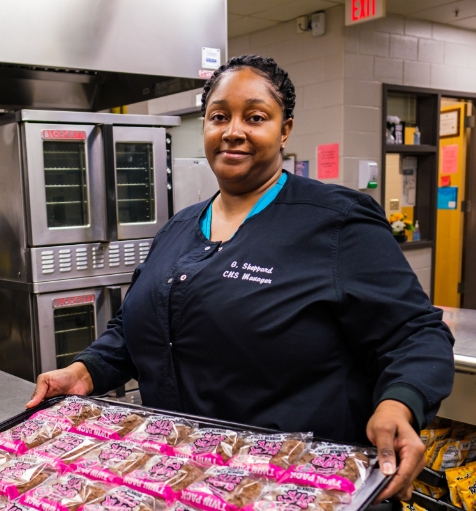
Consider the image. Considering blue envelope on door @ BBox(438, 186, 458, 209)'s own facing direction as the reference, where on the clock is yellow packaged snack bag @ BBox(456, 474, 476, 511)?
The yellow packaged snack bag is roughly at 12 o'clock from the blue envelope on door.

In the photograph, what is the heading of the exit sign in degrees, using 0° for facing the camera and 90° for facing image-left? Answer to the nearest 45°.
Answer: approximately 45°

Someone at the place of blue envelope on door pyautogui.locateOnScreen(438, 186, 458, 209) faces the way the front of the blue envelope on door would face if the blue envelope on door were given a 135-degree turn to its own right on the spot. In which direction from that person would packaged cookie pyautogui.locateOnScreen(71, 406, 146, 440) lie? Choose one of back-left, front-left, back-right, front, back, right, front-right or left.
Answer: back-left

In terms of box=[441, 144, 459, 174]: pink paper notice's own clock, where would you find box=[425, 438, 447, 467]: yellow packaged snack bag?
The yellow packaged snack bag is roughly at 12 o'clock from the pink paper notice.

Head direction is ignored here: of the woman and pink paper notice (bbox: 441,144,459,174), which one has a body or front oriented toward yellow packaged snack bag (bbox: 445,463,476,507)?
the pink paper notice

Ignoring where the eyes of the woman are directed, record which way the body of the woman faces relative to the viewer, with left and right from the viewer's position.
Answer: facing the viewer and to the left of the viewer

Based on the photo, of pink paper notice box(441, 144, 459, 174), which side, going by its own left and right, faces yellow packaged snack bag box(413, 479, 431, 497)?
front

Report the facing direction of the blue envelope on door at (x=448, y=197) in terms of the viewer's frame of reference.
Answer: facing the viewer

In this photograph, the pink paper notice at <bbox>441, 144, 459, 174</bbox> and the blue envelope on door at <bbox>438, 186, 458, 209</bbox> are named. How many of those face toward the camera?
2

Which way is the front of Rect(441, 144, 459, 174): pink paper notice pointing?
toward the camera

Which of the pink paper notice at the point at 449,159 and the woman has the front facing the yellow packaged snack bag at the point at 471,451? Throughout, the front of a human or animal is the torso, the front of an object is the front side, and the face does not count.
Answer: the pink paper notice

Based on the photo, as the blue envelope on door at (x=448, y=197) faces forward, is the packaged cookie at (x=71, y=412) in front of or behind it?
in front

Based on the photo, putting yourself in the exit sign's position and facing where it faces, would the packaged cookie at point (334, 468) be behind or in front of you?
in front

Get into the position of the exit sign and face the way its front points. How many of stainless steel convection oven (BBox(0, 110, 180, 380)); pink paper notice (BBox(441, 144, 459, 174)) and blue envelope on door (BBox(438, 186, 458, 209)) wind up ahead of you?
1

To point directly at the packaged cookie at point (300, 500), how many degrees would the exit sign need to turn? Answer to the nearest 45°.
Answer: approximately 45° to its left

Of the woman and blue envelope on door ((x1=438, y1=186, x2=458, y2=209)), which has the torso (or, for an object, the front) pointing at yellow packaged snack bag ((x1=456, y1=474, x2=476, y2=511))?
the blue envelope on door
